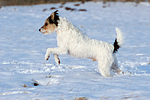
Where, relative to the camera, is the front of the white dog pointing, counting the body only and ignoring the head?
to the viewer's left
